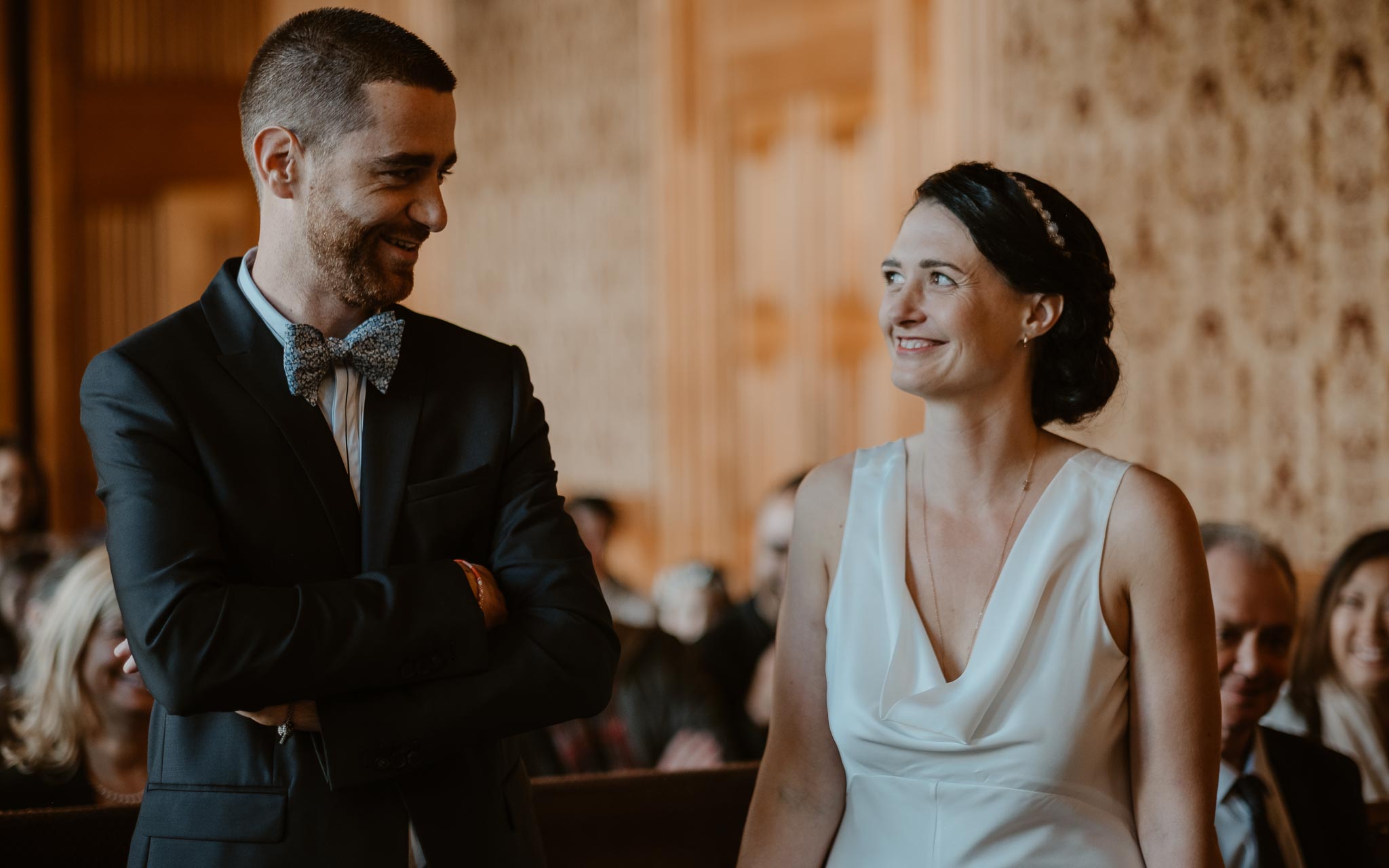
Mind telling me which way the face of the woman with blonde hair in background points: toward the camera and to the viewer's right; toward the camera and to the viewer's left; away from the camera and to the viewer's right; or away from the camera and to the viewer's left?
toward the camera and to the viewer's right

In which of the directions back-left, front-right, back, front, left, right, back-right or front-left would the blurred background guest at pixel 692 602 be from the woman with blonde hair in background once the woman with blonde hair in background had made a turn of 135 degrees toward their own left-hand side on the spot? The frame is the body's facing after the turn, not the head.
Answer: front-right

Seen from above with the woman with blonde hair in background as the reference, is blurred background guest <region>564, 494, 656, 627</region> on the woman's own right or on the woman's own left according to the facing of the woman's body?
on the woman's own left

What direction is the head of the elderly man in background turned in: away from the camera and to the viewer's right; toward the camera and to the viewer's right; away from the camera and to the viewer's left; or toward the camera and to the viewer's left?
toward the camera and to the viewer's left

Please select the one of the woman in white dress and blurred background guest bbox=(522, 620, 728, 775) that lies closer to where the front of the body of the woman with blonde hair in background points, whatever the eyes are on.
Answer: the woman in white dress

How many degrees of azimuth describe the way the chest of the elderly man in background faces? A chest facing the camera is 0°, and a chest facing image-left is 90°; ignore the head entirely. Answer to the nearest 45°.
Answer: approximately 0°

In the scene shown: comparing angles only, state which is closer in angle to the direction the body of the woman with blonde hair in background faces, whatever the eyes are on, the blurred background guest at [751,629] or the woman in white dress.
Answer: the woman in white dress

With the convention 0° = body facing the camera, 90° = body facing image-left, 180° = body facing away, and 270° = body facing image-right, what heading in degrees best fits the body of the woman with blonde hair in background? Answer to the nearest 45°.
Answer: approximately 315°
